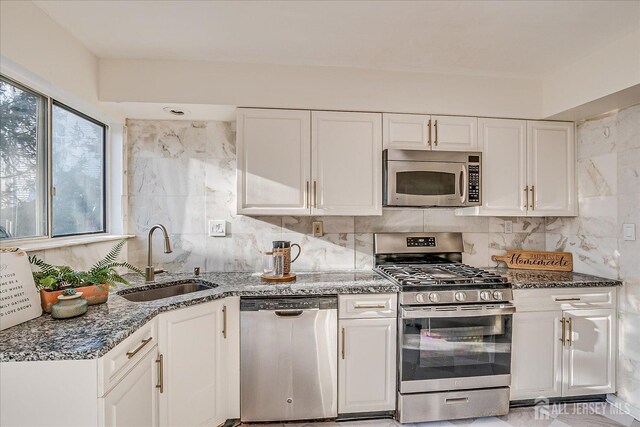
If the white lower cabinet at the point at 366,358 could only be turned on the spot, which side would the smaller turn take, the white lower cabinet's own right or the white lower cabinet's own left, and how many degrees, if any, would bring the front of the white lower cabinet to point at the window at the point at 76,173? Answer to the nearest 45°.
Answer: approximately 90° to the white lower cabinet's own right

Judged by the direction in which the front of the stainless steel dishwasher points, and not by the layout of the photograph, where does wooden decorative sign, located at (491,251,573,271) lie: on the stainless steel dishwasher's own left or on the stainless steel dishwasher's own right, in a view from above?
on the stainless steel dishwasher's own left

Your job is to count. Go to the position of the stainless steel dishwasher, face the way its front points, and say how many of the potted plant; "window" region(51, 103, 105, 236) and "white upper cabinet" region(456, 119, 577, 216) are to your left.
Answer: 1

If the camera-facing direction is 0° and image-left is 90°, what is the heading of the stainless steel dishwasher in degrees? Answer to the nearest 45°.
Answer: approximately 0°

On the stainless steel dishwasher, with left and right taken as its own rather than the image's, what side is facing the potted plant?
right

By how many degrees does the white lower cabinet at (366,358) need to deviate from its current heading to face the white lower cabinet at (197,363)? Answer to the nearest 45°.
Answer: approximately 90° to its right

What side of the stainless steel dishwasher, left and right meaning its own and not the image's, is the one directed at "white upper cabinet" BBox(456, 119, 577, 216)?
left

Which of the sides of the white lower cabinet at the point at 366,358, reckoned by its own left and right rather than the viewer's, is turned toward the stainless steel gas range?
left

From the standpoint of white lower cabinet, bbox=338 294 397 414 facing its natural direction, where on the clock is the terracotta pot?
The terracotta pot is roughly at 2 o'clock from the white lower cabinet.

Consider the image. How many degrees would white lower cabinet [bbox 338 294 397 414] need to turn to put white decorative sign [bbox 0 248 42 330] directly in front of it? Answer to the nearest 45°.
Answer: approximately 45° to its right

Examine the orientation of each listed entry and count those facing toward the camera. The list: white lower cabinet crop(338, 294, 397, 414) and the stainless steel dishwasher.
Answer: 2
